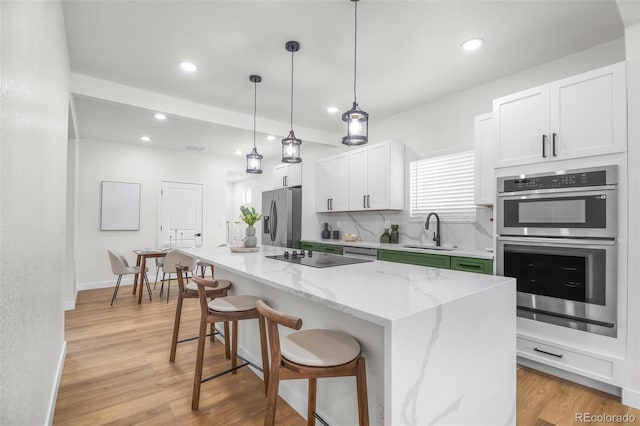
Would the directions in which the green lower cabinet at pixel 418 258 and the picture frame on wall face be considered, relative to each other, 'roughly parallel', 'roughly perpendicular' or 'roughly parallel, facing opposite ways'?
roughly perpendicular

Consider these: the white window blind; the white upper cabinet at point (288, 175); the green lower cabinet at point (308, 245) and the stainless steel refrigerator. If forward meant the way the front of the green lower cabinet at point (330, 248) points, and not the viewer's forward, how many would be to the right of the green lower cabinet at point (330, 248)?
3

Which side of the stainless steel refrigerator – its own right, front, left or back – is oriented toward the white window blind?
left

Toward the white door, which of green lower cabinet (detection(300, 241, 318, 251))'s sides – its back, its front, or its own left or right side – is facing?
right

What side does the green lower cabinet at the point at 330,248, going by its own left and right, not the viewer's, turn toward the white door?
right
